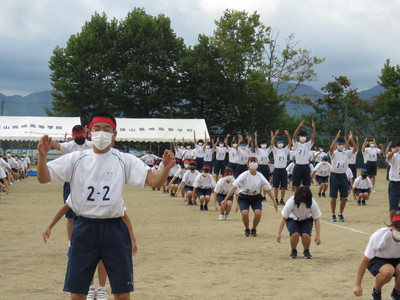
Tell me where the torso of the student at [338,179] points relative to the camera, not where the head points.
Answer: toward the camera

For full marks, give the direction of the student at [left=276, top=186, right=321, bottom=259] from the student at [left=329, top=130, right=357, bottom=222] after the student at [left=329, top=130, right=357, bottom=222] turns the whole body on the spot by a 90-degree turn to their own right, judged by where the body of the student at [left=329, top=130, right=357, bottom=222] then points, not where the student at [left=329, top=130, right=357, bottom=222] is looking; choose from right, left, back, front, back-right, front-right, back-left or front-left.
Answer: left

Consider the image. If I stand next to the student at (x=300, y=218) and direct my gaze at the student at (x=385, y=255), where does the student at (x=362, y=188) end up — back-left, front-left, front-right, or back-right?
back-left

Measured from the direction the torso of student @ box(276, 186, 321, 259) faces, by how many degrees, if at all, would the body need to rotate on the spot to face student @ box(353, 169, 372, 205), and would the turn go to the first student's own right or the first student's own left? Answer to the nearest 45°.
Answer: approximately 180°

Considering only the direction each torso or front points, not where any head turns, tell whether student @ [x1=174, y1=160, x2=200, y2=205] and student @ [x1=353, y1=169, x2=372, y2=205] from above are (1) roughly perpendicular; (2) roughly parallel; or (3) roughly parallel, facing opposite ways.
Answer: roughly parallel

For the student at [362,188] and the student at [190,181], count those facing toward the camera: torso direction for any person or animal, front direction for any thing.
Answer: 2

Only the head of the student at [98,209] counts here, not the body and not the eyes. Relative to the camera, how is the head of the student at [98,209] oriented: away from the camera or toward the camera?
toward the camera

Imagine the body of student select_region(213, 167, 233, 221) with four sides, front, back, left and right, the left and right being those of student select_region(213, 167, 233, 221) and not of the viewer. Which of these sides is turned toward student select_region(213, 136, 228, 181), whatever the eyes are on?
back

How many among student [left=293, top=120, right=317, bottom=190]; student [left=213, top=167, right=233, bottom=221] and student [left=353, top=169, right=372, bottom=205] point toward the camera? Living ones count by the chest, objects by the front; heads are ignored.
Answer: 3

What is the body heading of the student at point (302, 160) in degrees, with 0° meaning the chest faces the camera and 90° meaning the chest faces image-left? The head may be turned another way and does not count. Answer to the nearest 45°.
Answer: approximately 0°

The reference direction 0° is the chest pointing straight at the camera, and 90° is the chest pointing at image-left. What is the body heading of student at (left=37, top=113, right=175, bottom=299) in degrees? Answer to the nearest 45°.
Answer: approximately 0°

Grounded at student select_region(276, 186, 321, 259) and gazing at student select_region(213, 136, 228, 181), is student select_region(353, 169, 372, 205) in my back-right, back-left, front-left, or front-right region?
front-right

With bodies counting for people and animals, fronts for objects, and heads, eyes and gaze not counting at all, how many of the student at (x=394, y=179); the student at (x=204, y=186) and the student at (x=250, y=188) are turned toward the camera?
3

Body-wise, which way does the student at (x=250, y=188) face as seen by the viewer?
toward the camera

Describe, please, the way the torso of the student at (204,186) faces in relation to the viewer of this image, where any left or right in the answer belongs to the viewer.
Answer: facing the viewer
